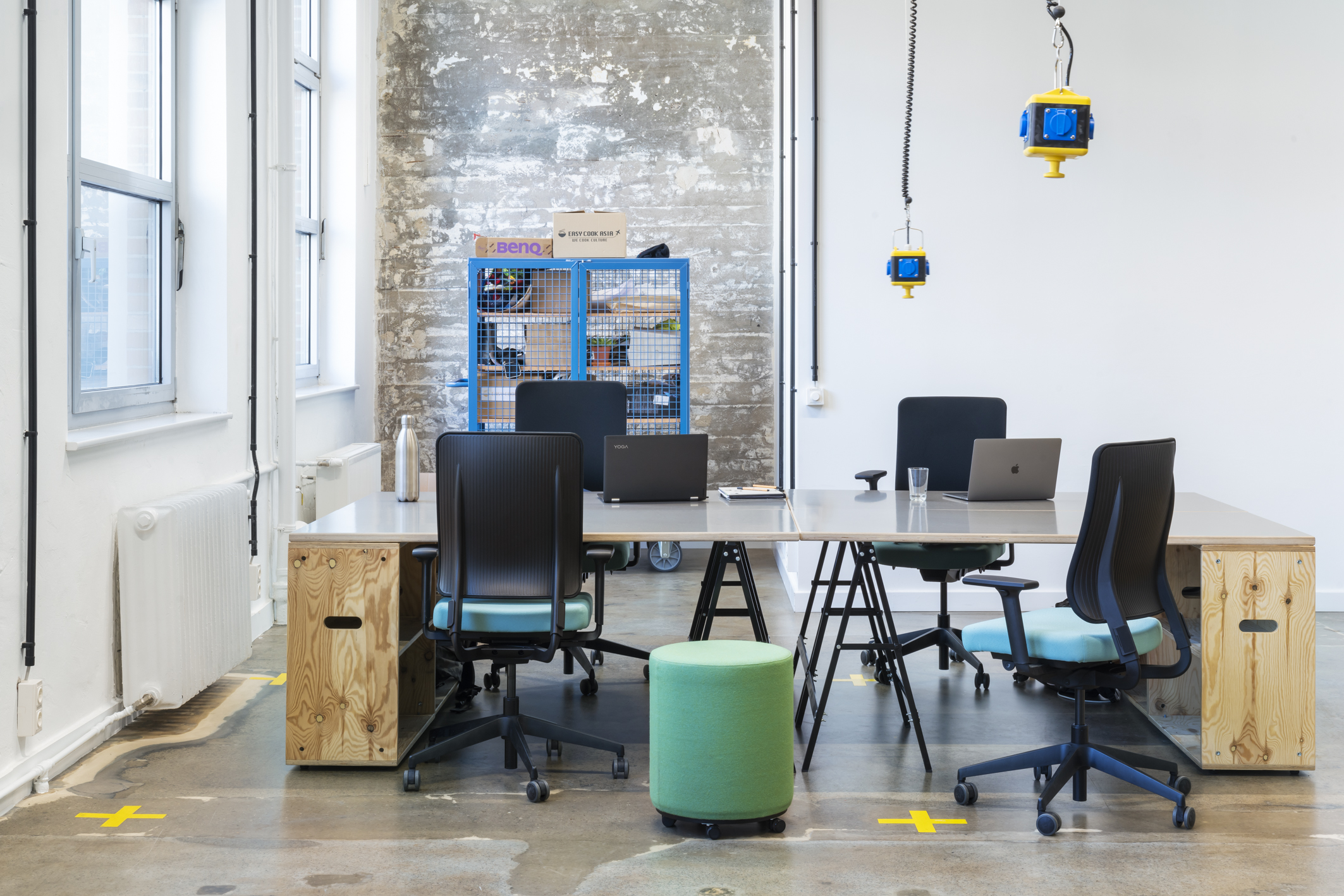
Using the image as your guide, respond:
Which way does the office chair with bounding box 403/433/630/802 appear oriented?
away from the camera

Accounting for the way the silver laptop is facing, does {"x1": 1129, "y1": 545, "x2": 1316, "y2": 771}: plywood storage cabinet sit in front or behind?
behind

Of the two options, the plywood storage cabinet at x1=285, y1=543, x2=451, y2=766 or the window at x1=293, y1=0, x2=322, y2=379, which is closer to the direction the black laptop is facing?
the window

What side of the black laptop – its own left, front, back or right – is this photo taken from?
back

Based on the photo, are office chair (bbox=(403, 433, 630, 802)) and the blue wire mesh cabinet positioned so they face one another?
yes

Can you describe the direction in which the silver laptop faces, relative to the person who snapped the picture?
facing away from the viewer and to the left of the viewer

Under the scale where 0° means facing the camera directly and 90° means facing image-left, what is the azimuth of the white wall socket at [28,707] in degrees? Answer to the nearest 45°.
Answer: approximately 315°

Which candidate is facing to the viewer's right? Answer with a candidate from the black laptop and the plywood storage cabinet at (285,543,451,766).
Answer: the plywood storage cabinet

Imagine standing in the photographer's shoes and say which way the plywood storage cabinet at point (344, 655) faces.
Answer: facing to the right of the viewer

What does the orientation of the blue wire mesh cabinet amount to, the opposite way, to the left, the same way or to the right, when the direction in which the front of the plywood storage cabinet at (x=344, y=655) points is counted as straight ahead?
to the right
